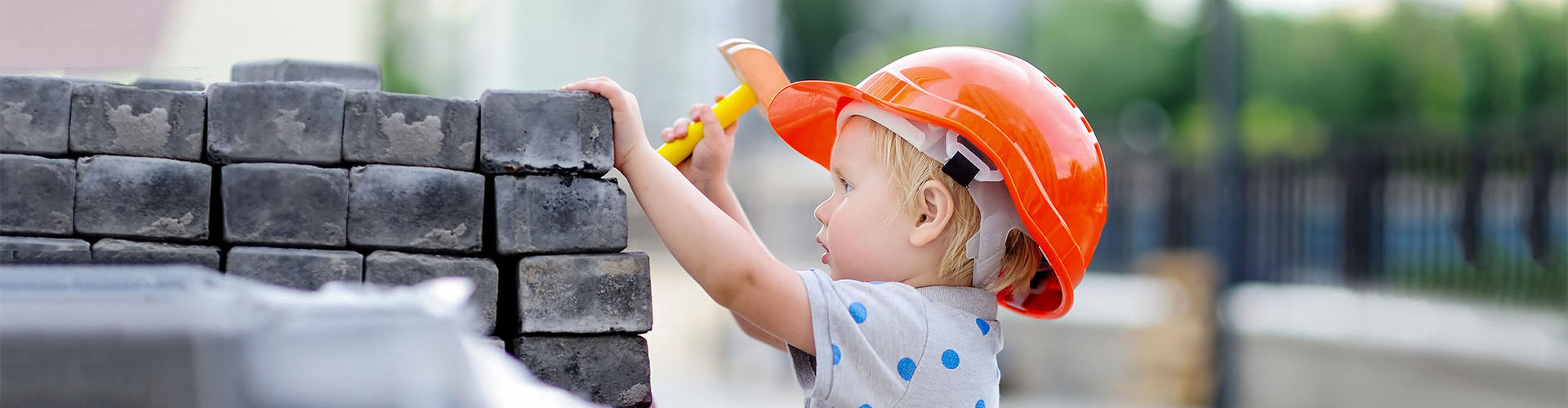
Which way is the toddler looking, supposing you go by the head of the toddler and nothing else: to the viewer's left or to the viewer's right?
to the viewer's left

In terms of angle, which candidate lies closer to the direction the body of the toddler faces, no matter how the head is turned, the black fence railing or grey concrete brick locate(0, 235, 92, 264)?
the grey concrete brick

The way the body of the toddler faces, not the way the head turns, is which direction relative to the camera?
to the viewer's left

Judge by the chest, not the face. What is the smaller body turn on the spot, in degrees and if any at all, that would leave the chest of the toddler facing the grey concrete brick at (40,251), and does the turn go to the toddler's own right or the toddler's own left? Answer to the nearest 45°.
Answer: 0° — they already face it

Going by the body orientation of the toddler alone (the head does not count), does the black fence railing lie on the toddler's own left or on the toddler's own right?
on the toddler's own right

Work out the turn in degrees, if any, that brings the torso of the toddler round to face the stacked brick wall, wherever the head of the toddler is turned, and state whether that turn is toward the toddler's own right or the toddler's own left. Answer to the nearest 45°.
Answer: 0° — they already face it

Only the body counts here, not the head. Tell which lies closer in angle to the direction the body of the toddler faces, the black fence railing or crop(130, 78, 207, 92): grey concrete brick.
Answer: the grey concrete brick
